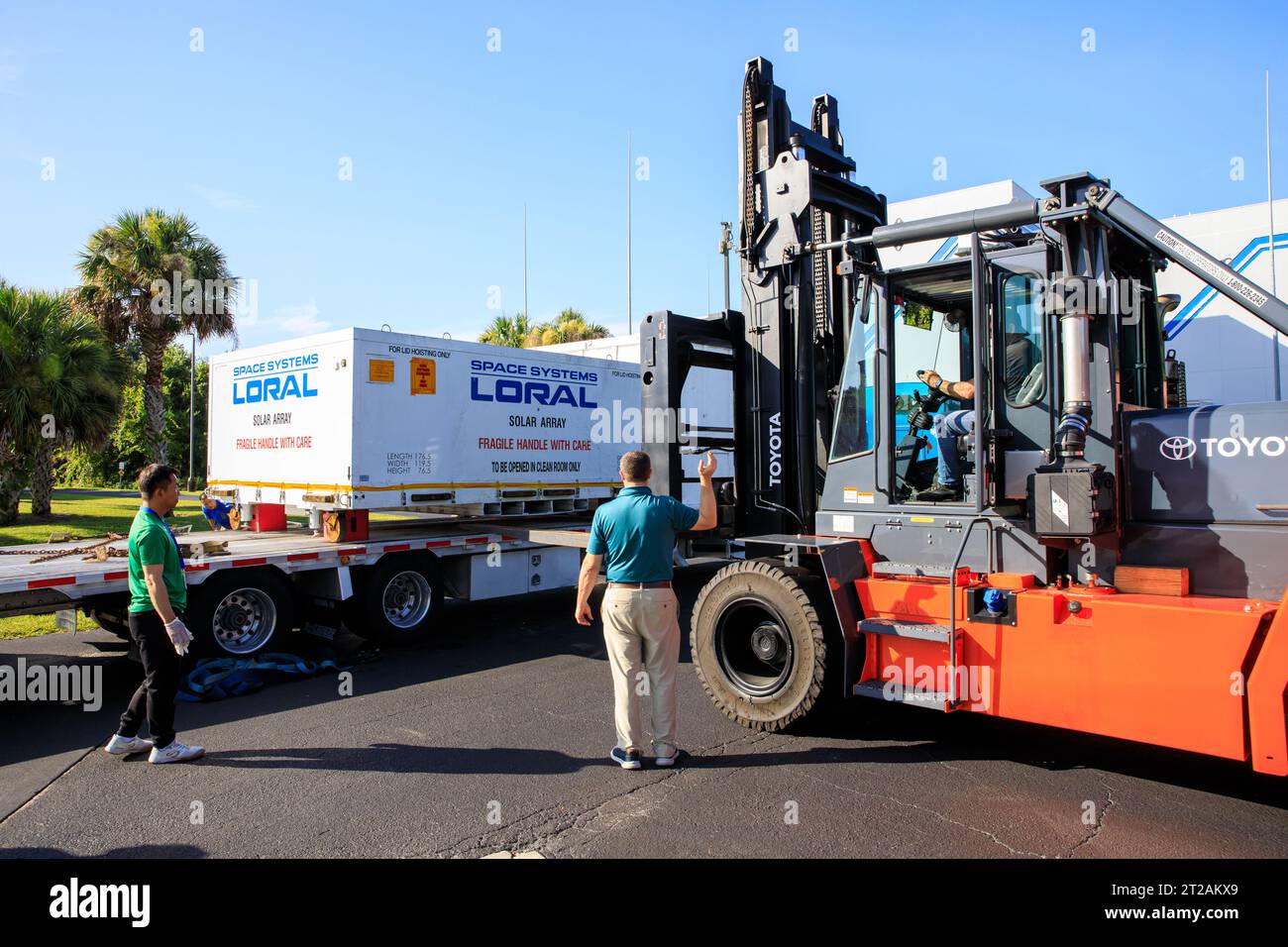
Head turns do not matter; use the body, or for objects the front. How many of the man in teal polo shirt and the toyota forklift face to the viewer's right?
0

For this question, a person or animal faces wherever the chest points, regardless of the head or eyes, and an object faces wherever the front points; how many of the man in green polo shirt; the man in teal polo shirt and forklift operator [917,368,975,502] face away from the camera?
1

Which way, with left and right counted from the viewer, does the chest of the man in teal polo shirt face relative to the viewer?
facing away from the viewer

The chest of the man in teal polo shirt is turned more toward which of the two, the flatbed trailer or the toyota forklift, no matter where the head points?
the flatbed trailer

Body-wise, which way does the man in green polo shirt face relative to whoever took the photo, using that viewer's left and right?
facing to the right of the viewer

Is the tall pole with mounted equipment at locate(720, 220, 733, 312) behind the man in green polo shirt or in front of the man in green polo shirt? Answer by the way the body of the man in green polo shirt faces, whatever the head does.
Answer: in front

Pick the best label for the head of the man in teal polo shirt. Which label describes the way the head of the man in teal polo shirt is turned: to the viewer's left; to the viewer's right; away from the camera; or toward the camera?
away from the camera

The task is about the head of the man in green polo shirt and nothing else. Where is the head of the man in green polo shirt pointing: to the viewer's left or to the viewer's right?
to the viewer's right

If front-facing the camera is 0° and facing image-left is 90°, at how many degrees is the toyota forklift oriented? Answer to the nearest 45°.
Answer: approximately 135°

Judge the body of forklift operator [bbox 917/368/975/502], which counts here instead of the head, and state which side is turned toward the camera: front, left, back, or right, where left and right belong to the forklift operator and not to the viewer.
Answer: left

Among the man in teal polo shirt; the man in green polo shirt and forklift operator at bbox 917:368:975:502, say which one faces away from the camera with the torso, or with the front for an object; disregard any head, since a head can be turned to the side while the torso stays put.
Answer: the man in teal polo shirt

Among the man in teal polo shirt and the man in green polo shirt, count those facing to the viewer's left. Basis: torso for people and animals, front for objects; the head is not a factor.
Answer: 0

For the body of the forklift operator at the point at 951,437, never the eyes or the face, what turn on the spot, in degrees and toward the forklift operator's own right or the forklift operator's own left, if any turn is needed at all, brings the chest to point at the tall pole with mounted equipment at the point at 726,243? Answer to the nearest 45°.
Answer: approximately 45° to the forklift operator's own right

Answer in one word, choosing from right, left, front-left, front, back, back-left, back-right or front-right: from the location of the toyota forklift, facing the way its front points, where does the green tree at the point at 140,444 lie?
front
